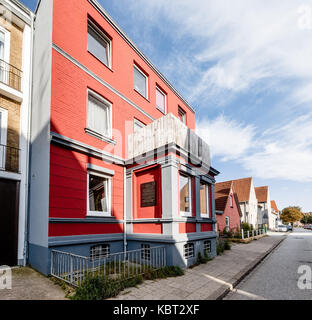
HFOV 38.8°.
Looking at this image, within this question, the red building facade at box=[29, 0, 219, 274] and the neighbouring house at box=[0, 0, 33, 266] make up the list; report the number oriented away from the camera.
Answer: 0

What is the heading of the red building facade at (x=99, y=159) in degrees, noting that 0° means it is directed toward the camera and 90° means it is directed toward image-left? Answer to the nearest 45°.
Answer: approximately 315°

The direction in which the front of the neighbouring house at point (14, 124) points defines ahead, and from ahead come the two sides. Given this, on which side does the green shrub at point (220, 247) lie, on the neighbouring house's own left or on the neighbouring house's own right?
on the neighbouring house's own left

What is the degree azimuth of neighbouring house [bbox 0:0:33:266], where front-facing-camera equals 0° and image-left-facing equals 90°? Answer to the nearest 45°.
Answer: approximately 315°

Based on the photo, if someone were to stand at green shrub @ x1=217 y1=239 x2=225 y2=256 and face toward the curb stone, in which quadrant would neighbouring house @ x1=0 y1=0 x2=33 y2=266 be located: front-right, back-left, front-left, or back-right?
front-right

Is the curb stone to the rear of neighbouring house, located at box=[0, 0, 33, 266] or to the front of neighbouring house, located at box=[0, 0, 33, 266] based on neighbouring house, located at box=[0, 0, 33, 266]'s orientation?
to the front
